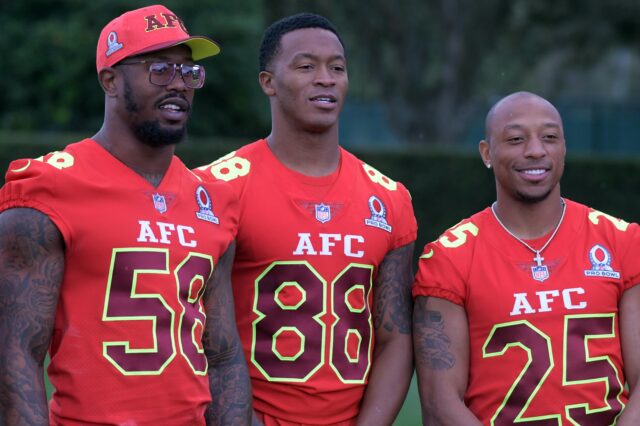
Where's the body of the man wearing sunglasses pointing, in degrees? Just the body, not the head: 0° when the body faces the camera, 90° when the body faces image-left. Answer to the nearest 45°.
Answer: approximately 315°

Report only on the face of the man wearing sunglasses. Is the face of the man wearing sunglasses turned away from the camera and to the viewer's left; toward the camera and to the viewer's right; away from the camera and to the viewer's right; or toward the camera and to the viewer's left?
toward the camera and to the viewer's right
